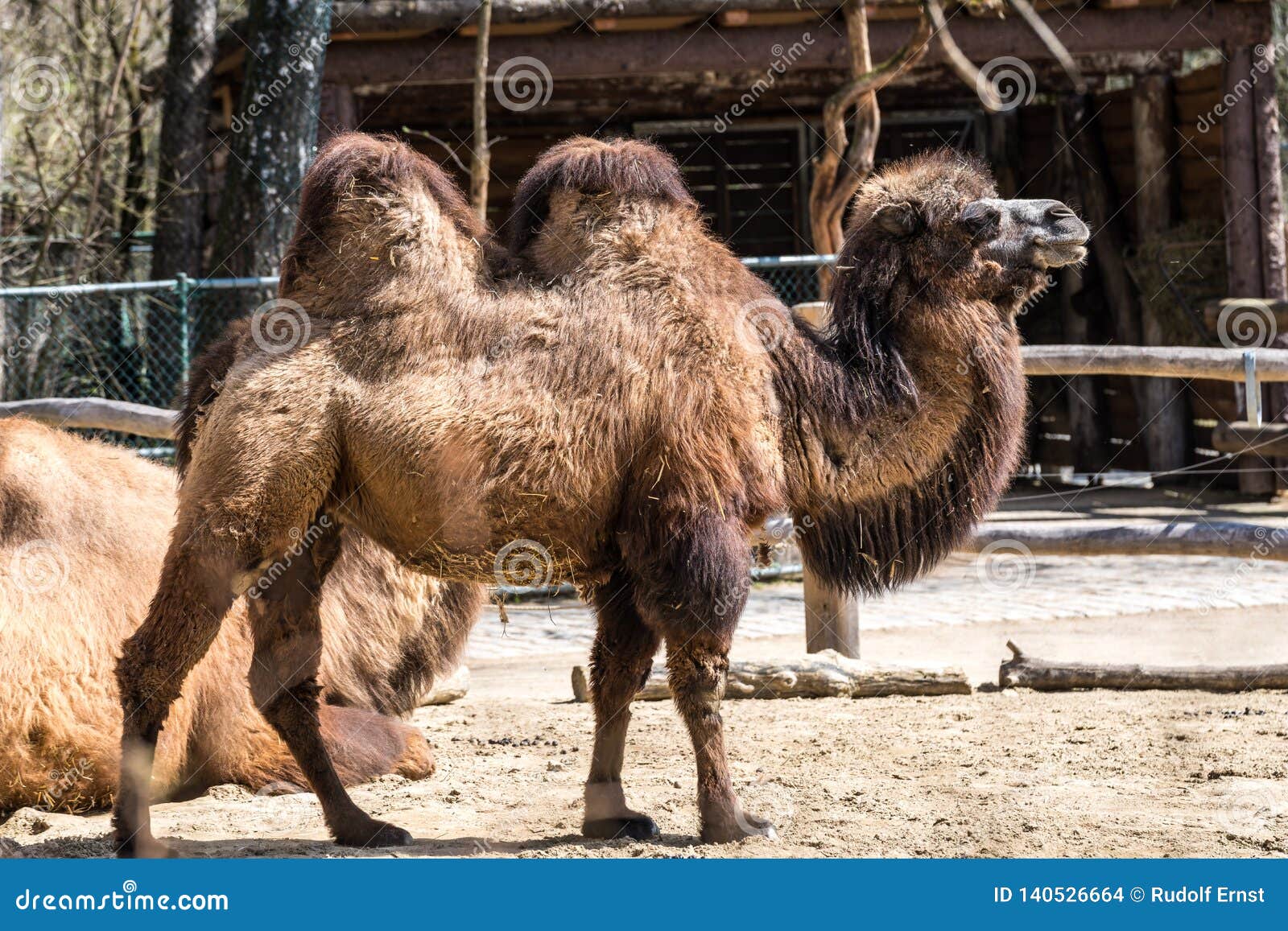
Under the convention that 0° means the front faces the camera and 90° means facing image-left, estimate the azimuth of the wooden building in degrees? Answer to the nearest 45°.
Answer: approximately 0°

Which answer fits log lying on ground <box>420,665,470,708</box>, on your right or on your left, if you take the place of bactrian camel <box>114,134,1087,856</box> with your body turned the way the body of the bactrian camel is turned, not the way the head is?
on your left

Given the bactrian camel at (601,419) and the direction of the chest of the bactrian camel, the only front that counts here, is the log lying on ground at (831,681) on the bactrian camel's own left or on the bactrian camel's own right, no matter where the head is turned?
on the bactrian camel's own left

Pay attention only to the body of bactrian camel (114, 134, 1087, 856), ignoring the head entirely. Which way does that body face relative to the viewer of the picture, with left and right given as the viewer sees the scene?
facing to the right of the viewer

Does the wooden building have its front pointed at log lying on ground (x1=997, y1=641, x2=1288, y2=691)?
yes

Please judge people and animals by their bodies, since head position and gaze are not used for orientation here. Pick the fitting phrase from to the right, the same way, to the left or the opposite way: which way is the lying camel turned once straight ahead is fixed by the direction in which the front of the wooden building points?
to the left

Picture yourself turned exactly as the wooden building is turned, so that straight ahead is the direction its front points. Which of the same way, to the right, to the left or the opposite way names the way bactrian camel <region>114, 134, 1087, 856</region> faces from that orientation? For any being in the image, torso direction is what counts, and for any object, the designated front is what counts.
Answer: to the left

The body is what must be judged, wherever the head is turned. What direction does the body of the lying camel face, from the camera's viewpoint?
to the viewer's right

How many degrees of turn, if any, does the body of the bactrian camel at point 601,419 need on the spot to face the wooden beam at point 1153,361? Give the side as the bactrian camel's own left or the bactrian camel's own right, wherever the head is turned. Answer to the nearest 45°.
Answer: approximately 45° to the bactrian camel's own left

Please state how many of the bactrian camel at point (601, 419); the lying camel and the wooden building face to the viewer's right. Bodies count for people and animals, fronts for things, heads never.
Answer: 2
